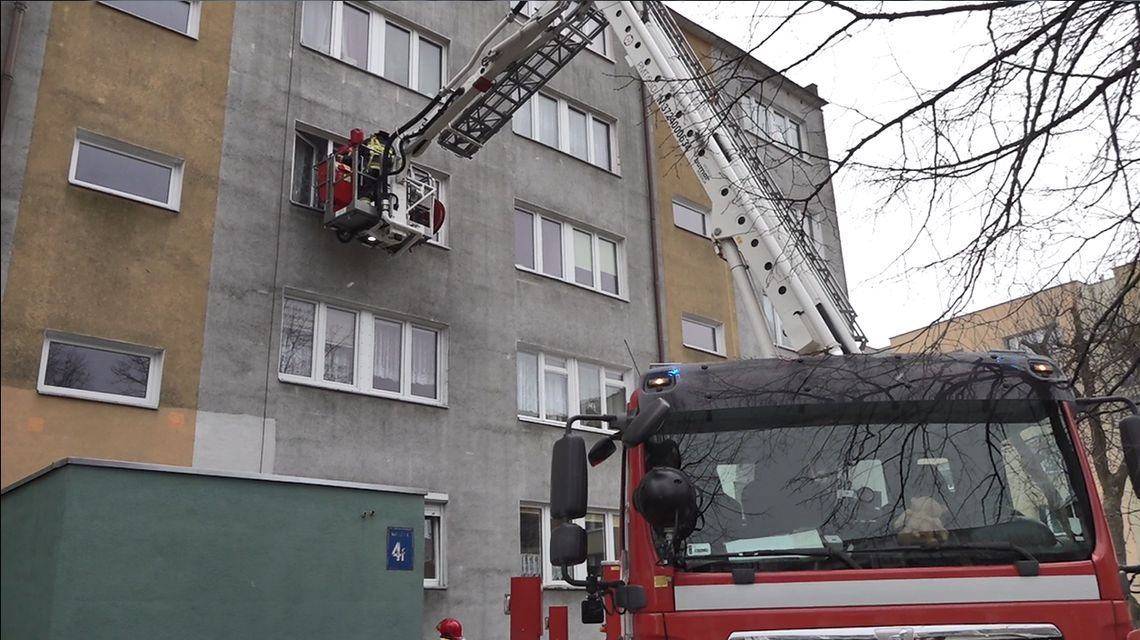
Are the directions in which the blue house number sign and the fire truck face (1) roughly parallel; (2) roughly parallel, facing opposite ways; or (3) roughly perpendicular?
roughly parallel

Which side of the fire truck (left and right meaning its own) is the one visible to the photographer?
front

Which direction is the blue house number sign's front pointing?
toward the camera

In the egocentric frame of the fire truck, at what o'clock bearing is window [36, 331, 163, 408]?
The window is roughly at 4 o'clock from the fire truck.

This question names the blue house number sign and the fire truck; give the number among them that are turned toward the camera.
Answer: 2

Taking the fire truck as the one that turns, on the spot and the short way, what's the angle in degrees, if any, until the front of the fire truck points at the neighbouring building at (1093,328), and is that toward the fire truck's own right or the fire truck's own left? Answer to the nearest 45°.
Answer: approximately 135° to the fire truck's own left

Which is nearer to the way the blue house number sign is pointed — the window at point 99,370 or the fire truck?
the fire truck

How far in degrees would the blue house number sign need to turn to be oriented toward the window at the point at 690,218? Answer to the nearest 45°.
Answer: approximately 135° to its left
